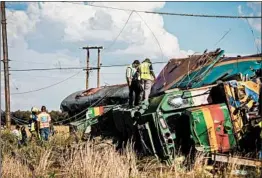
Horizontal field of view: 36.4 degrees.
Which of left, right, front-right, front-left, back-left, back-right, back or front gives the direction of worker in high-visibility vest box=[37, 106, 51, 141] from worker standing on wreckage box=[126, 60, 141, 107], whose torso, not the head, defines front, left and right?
back

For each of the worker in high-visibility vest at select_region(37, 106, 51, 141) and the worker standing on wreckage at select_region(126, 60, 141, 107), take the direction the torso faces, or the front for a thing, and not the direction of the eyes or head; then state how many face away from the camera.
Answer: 1
